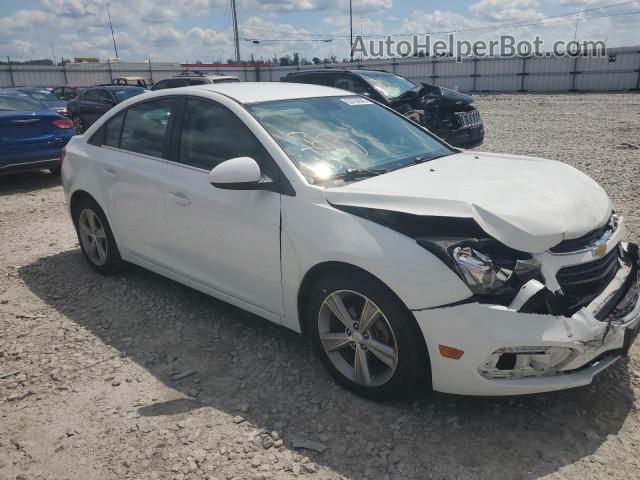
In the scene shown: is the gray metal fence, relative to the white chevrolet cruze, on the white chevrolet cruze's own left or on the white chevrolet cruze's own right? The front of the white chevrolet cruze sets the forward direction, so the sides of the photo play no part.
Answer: on the white chevrolet cruze's own left

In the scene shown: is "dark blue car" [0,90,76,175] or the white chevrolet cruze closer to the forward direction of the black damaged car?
the white chevrolet cruze

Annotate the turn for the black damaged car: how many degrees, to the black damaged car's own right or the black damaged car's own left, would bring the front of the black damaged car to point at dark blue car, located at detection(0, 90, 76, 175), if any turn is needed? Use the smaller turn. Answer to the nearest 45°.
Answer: approximately 135° to the black damaged car's own right

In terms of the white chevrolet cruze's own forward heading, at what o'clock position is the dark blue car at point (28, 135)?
The dark blue car is roughly at 6 o'clock from the white chevrolet cruze.

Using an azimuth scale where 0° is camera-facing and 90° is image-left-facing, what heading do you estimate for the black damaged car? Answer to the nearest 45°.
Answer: approximately 315°

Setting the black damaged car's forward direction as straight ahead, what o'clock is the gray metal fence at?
The gray metal fence is roughly at 8 o'clock from the black damaged car.

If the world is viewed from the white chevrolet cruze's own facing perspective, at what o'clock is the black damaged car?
The black damaged car is roughly at 8 o'clock from the white chevrolet cruze.
